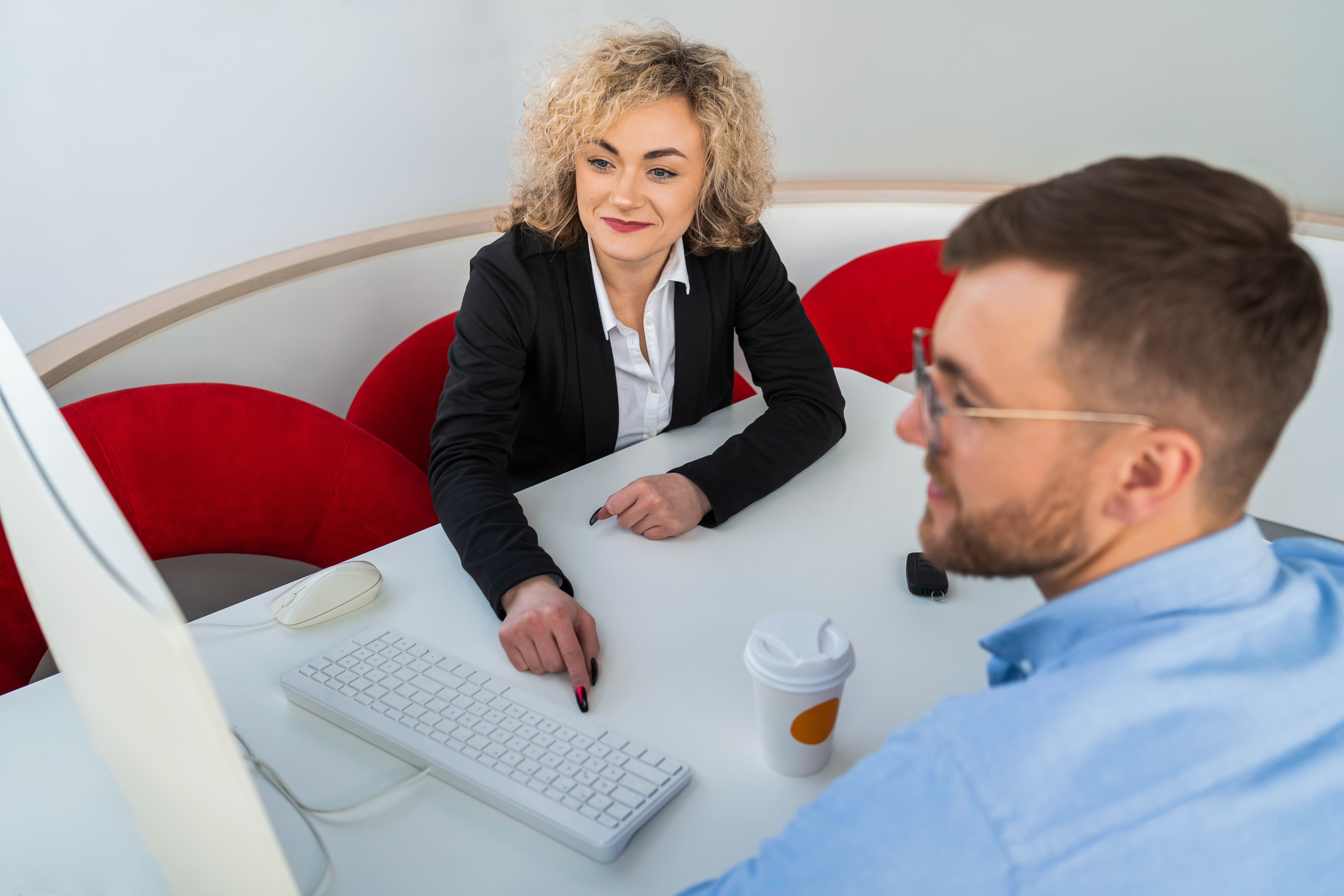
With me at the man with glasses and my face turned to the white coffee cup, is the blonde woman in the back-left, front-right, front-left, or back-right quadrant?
front-right

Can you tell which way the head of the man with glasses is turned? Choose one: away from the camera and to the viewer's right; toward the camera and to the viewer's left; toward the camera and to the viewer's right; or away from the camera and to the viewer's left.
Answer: away from the camera and to the viewer's left

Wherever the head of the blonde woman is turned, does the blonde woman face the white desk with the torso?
yes

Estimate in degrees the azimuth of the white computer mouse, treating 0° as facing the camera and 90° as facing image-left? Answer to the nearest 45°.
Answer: approximately 45°

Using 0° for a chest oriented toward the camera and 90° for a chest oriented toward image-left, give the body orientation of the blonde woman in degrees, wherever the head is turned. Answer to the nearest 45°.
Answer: approximately 0°

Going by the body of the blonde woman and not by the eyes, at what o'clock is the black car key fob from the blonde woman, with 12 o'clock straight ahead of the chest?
The black car key fob is roughly at 11 o'clock from the blonde woman.
